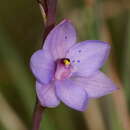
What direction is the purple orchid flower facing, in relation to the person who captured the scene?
facing the viewer
